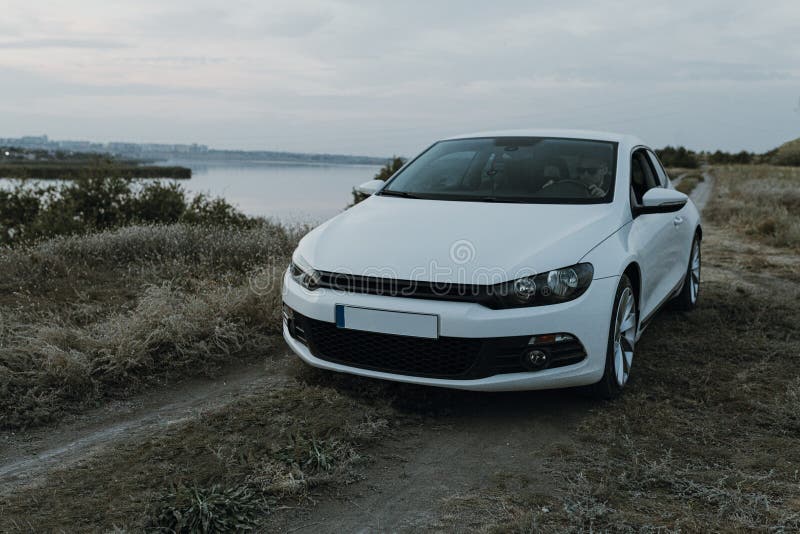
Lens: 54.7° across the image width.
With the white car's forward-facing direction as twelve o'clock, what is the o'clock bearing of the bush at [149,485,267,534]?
The bush is roughly at 12 o'clock from the white car.

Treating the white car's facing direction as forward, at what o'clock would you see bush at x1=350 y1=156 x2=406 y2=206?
The bush is roughly at 4 o'clock from the white car.

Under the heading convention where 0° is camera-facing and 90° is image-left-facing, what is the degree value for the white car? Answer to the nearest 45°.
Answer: approximately 45°

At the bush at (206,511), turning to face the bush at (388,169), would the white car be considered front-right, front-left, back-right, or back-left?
front-right

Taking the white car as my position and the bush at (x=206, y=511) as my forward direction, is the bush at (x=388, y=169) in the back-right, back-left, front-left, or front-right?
back-right

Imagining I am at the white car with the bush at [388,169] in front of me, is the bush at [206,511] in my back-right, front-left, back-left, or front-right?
back-left
